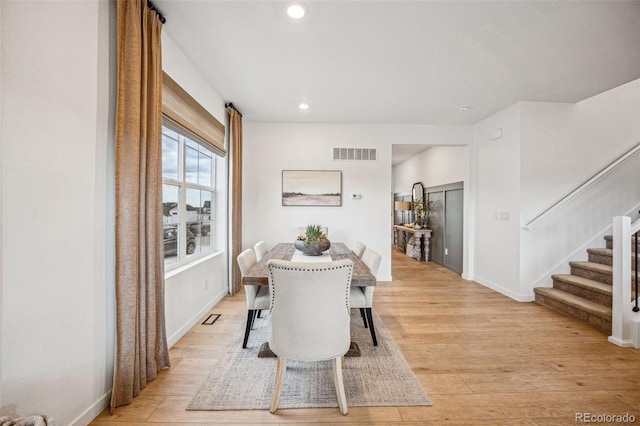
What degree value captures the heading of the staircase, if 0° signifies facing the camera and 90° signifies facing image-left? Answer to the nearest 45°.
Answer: approximately 45°

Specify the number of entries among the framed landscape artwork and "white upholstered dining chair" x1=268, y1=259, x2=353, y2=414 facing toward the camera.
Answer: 1

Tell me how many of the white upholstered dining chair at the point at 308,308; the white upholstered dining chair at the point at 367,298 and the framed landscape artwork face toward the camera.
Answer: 1

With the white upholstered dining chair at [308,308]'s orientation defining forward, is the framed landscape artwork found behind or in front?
in front

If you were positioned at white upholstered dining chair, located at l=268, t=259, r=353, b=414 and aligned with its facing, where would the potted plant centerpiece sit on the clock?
The potted plant centerpiece is roughly at 12 o'clock from the white upholstered dining chair.

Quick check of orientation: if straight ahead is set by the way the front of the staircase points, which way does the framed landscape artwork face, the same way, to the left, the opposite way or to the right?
to the left

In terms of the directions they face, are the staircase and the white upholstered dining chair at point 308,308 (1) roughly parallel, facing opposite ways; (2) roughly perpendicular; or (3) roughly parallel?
roughly perpendicular

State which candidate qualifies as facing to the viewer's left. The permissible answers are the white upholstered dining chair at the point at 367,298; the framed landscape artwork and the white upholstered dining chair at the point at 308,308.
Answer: the white upholstered dining chair at the point at 367,298

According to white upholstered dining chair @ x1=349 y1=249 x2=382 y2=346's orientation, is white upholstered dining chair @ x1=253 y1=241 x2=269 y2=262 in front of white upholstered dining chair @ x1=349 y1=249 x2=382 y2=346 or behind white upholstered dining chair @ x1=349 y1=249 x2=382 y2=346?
in front

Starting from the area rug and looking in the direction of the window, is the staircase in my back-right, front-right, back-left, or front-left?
back-right

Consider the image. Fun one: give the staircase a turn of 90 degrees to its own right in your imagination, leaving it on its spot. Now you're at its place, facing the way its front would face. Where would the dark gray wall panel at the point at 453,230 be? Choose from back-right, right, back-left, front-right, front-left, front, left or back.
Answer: front

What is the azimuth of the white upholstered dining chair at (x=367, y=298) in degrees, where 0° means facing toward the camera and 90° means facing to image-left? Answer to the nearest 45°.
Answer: approximately 90°

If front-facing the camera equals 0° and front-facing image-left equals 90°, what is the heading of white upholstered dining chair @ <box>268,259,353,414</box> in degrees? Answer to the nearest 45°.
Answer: approximately 180°

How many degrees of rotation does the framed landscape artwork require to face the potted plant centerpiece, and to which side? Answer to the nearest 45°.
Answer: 0° — it already faces it

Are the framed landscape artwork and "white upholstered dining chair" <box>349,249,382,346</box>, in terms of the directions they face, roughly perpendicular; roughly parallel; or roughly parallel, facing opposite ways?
roughly perpendicular
